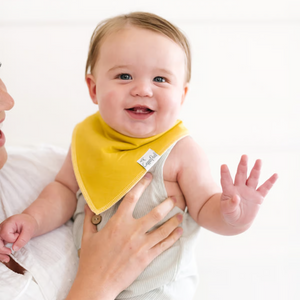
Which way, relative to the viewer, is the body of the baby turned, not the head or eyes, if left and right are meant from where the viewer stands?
facing the viewer and to the left of the viewer
